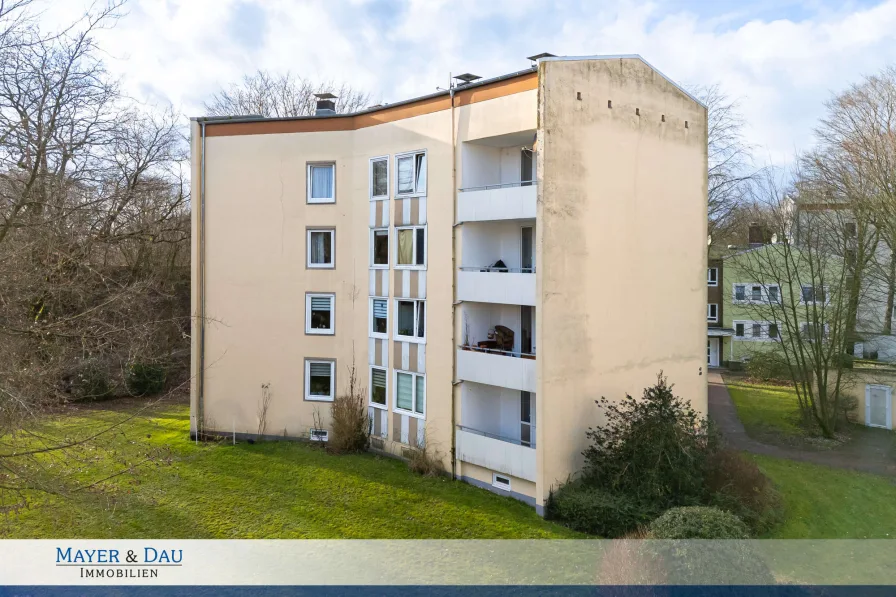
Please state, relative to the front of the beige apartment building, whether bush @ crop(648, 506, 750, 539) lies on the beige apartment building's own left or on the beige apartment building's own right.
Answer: on the beige apartment building's own left

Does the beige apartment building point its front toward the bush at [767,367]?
no

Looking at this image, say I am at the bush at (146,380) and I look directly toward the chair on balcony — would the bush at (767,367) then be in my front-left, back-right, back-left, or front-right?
front-left

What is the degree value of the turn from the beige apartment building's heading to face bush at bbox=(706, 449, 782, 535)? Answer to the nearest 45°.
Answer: approximately 90° to its left

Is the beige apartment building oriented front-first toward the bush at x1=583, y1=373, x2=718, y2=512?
no

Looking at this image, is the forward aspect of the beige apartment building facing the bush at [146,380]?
no

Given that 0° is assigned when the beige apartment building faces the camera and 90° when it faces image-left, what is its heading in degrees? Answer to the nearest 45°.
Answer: approximately 45°
